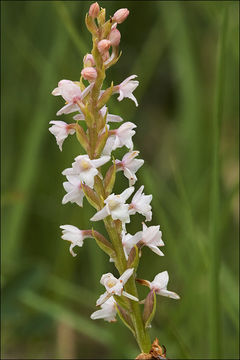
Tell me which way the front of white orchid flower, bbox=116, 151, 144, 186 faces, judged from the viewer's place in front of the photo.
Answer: facing to the right of the viewer
